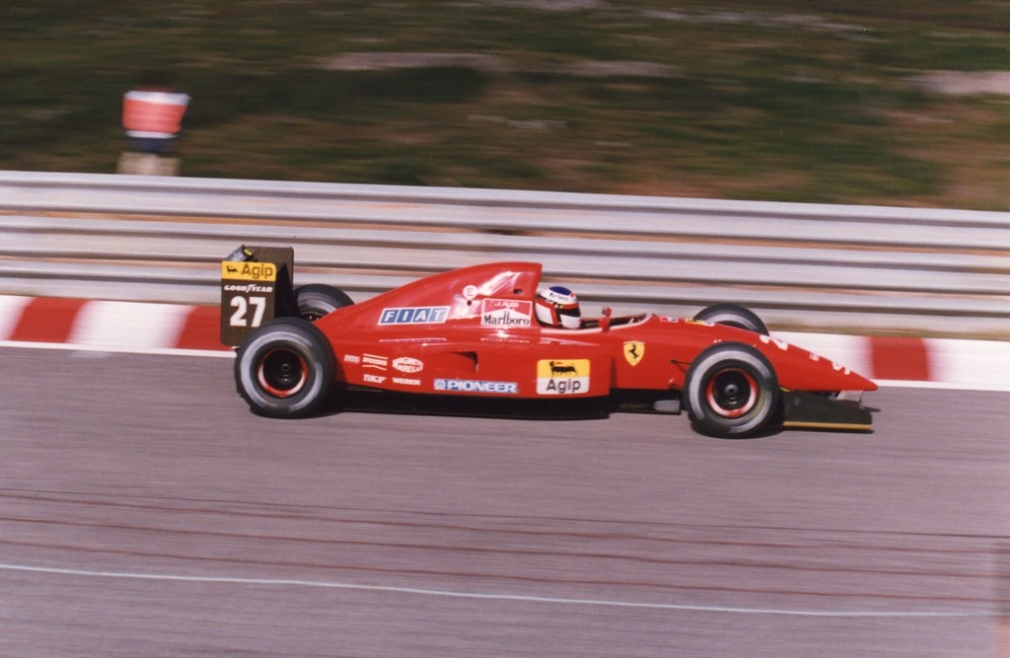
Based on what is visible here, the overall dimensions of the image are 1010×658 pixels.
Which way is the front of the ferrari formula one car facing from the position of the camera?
facing to the right of the viewer
